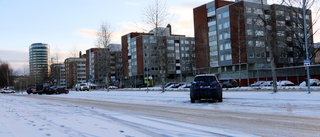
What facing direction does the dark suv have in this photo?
away from the camera
